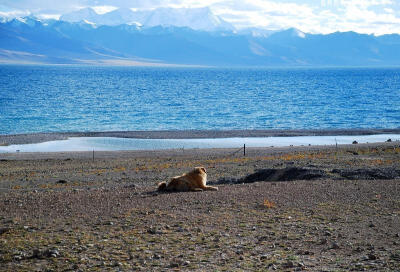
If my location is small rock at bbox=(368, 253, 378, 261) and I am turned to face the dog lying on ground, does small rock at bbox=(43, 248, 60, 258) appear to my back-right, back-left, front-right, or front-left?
front-left

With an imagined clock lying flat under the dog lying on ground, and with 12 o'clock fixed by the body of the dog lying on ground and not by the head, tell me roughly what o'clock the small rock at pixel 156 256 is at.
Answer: The small rock is roughly at 3 o'clock from the dog lying on ground.

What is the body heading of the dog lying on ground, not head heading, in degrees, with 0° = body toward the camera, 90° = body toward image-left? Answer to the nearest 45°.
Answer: approximately 270°

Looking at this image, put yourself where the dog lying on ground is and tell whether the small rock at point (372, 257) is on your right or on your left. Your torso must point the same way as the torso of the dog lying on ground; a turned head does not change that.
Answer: on your right

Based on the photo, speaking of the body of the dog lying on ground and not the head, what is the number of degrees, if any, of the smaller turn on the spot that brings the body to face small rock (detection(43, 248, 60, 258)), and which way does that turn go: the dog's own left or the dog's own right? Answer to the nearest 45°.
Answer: approximately 90° to the dog's own right

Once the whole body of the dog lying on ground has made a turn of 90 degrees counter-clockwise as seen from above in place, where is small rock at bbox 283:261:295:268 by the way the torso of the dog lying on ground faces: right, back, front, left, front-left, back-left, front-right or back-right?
back
